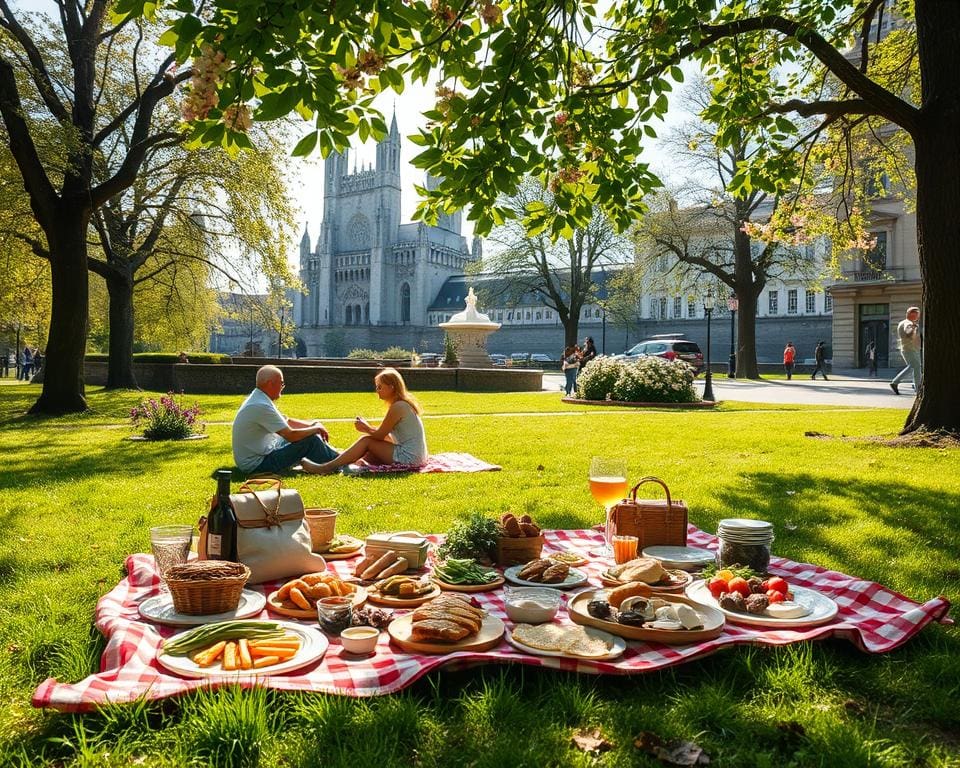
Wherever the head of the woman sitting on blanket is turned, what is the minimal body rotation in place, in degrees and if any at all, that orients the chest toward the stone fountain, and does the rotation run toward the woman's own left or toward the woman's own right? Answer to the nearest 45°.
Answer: approximately 90° to the woman's own right

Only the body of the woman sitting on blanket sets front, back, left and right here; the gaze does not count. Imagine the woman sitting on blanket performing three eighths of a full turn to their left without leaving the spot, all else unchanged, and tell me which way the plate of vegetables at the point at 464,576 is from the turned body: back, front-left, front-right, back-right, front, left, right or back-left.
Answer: front-right

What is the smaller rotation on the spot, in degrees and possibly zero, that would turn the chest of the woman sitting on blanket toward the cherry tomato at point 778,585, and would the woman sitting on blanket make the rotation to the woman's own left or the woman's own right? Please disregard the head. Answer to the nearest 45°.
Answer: approximately 90° to the woman's own left

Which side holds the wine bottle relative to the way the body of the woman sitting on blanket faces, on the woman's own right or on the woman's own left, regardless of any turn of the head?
on the woman's own left

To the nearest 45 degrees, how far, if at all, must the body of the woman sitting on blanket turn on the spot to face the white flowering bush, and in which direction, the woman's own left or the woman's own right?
approximately 135° to the woman's own right

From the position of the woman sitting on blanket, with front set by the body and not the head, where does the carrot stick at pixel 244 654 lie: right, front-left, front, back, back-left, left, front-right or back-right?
left

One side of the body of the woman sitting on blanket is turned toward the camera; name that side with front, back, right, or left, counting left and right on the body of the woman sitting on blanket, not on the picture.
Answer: left

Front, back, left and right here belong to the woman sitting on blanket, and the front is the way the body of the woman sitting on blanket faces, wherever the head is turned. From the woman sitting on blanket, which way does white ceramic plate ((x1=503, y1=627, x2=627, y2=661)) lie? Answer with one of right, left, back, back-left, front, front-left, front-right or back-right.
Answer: left

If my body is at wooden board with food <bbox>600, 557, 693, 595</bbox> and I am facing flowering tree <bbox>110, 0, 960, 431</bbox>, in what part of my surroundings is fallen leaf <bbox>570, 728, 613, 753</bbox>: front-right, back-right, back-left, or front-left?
back-left

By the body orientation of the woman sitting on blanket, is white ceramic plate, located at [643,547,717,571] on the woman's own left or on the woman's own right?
on the woman's own left

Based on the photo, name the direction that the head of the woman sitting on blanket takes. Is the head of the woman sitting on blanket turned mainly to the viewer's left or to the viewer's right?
to the viewer's left

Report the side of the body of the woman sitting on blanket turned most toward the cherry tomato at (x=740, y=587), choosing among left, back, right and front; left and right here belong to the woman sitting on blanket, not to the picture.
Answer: left
